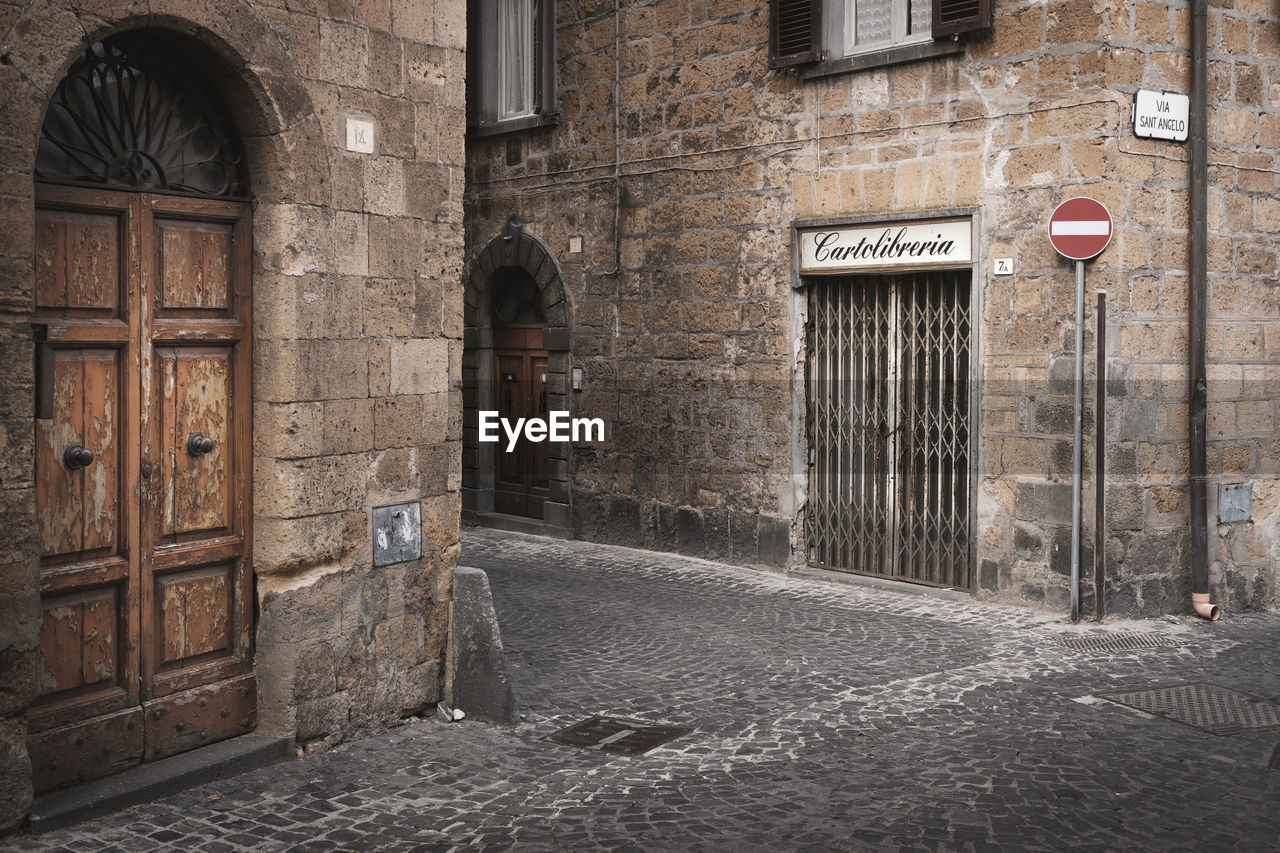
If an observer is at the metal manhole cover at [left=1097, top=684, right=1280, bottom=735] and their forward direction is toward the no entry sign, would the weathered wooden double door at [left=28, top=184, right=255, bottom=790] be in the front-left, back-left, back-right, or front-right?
back-left

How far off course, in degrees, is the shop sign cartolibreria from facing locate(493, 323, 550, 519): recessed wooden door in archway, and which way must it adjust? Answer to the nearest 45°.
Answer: approximately 90° to its right

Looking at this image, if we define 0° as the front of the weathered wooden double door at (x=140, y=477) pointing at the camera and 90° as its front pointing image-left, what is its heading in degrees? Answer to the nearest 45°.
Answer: approximately 315°

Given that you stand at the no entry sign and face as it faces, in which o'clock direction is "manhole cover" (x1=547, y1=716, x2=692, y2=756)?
The manhole cover is roughly at 1 o'clock from the no entry sign.

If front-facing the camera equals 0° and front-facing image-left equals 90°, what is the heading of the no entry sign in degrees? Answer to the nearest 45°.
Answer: approximately 0°

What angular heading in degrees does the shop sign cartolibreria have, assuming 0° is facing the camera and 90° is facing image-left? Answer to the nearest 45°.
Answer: approximately 45°

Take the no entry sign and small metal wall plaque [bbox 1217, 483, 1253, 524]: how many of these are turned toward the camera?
2
